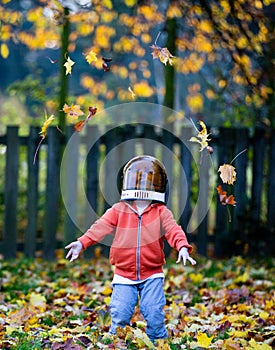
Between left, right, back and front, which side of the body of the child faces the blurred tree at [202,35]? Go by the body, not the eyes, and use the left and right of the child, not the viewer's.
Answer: back

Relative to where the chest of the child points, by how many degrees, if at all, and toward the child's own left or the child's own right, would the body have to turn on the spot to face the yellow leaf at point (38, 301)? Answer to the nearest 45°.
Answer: approximately 135° to the child's own right

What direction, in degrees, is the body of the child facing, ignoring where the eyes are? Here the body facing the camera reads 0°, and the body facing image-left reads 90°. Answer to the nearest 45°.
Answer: approximately 0°

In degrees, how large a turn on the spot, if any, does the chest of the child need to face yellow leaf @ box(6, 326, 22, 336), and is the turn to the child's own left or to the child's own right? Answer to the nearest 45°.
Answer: approximately 90° to the child's own right

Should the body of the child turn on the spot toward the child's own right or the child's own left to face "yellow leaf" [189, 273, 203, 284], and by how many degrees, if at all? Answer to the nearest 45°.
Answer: approximately 180°

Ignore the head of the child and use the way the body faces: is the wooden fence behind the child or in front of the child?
behind
